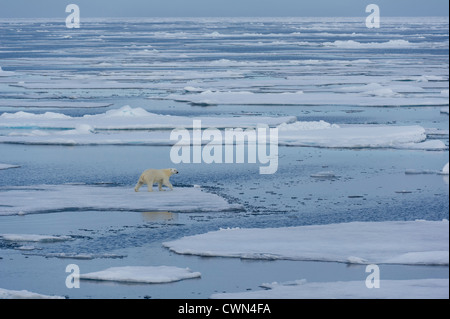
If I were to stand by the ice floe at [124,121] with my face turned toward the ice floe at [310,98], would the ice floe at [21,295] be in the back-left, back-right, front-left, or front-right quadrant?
back-right

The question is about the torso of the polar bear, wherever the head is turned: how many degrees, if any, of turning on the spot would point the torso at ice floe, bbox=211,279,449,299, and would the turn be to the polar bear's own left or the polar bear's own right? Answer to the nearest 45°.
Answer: approximately 90° to the polar bear's own right

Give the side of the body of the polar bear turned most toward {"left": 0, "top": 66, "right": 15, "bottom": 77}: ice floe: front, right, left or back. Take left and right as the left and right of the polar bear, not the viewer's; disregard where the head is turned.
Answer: left

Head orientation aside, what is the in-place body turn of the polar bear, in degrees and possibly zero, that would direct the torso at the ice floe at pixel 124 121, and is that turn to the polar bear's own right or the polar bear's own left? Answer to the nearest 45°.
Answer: approximately 90° to the polar bear's own left

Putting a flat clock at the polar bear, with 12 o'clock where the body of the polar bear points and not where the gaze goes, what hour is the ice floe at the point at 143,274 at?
The ice floe is roughly at 3 o'clock from the polar bear.

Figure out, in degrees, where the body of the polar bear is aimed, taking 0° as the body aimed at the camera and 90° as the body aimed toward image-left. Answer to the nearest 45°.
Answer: approximately 270°

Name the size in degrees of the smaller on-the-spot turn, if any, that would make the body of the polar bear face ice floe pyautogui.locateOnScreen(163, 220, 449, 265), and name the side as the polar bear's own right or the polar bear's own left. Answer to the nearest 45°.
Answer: approximately 45° to the polar bear's own right

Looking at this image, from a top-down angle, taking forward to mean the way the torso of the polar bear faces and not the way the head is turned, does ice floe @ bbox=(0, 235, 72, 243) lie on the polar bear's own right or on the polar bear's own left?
on the polar bear's own right

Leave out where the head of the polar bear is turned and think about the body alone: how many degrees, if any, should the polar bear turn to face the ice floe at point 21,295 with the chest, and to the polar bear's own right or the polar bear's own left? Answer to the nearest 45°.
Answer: approximately 90° to the polar bear's own right

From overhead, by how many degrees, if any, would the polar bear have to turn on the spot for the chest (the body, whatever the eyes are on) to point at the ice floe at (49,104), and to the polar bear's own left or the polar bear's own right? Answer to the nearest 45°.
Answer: approximately 90° to the polar bear's own left
